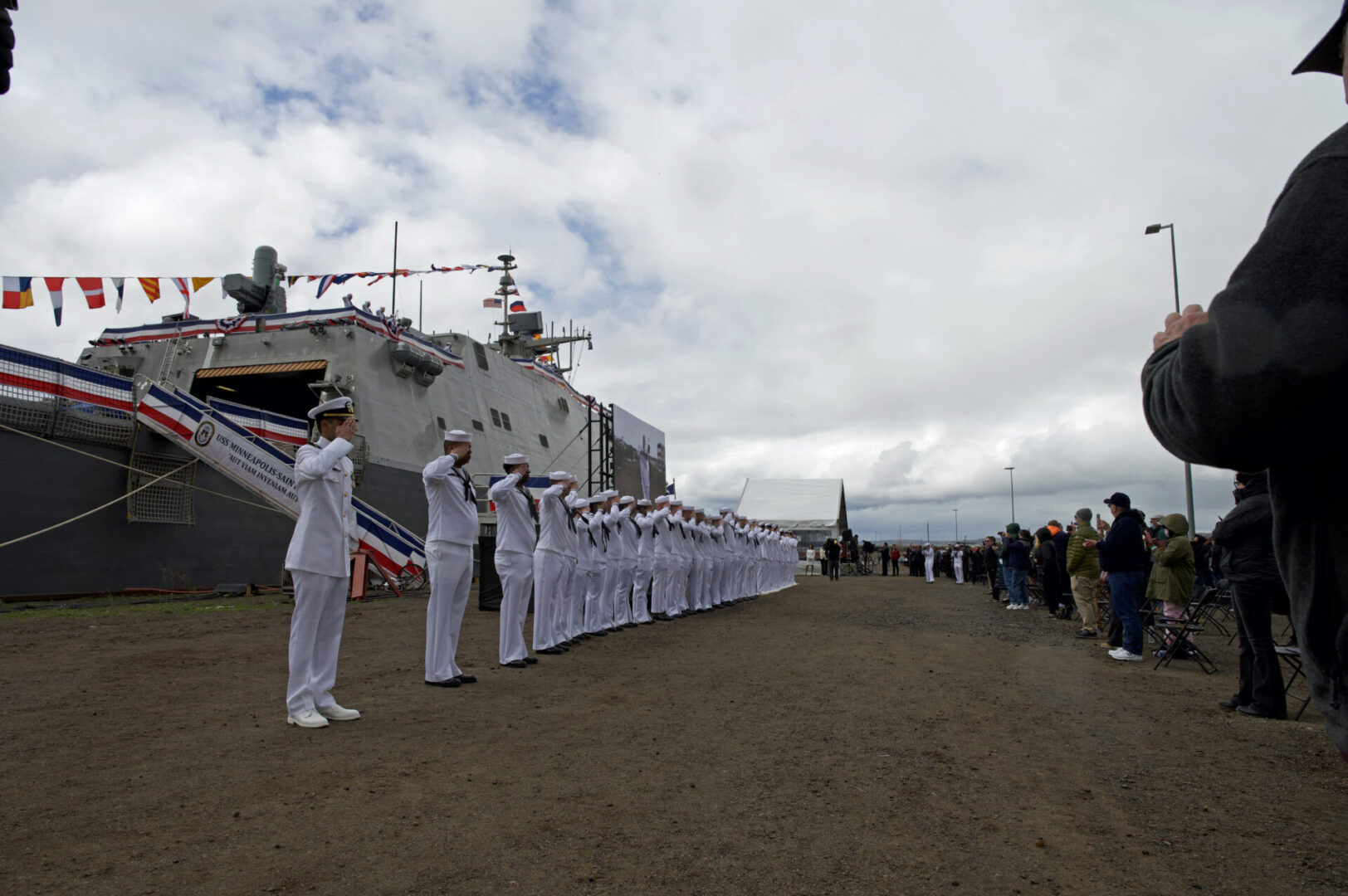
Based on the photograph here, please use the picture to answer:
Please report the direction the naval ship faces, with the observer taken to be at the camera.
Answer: facing away from the viewer and to the right of the viewer

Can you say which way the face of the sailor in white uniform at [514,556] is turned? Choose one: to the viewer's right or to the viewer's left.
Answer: to the viewer's right

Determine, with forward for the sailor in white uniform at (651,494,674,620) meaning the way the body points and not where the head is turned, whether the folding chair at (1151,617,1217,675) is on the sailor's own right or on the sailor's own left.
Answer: on the sailor's own right

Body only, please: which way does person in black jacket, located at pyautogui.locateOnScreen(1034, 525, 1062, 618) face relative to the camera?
to the viewer's left

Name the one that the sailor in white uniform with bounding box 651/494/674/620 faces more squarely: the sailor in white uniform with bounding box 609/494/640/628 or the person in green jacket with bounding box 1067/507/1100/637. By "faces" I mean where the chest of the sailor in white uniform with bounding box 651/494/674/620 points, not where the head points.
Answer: the person in green jacket

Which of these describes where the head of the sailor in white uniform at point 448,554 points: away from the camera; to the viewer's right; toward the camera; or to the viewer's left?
to the viewer's right

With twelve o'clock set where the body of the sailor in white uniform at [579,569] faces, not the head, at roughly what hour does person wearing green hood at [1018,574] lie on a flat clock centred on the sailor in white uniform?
The person wearing green hood is roughly at 11 o'clock from the sailor in white uniform.

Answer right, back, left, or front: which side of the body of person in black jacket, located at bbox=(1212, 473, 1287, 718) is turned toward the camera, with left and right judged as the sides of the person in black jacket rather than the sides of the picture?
left

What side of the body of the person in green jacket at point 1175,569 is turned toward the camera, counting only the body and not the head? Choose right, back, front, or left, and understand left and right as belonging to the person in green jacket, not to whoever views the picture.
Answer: left

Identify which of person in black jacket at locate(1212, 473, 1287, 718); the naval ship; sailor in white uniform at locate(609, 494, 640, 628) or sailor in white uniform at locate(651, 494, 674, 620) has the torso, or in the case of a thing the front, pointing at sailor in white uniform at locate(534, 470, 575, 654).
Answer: the person in black jacket

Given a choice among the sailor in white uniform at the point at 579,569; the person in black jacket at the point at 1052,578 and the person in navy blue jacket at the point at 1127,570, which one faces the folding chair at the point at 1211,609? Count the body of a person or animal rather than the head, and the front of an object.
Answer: the sailor in white uniform

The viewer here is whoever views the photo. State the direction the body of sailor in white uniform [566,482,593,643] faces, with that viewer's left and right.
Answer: facing to the right of the viewer

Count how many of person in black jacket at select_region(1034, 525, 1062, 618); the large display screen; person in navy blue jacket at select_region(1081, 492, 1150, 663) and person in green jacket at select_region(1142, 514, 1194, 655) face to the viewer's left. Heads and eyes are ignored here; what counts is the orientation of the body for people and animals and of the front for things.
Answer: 3

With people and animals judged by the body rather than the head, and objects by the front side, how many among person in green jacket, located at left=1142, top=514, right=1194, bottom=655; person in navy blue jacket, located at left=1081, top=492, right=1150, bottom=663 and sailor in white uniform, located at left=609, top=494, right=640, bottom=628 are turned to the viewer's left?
2

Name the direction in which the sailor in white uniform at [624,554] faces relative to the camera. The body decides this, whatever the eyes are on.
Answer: to the viewer's right

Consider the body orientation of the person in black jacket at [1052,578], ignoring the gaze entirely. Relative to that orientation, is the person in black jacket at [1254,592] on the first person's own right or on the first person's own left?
on the first person's own left
